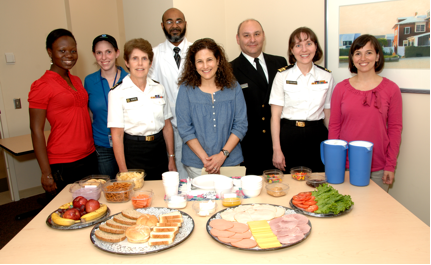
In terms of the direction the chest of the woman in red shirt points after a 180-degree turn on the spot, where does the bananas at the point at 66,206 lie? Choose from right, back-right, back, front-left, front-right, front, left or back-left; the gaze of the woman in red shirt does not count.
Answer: back-left

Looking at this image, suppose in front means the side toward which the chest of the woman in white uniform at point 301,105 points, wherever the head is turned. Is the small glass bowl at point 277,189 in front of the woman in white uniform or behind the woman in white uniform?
in front

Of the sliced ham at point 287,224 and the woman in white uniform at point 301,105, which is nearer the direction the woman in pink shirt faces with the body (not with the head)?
the sliced ham

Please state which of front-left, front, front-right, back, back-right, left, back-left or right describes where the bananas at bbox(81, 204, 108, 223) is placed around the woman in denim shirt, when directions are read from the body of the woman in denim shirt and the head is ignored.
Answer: front-right

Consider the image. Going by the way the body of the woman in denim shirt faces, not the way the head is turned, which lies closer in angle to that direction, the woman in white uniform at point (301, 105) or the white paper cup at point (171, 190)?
the white paper cup

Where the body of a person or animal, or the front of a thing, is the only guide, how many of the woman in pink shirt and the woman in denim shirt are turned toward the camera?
2

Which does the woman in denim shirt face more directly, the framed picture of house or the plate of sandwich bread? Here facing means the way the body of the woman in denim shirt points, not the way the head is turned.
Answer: the plate of sandwich bread

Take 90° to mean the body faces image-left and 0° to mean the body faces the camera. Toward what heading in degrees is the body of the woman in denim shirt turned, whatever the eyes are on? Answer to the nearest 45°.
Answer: approximately 0°

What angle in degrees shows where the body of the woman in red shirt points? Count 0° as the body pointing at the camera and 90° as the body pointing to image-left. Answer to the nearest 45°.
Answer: approximately 315°
